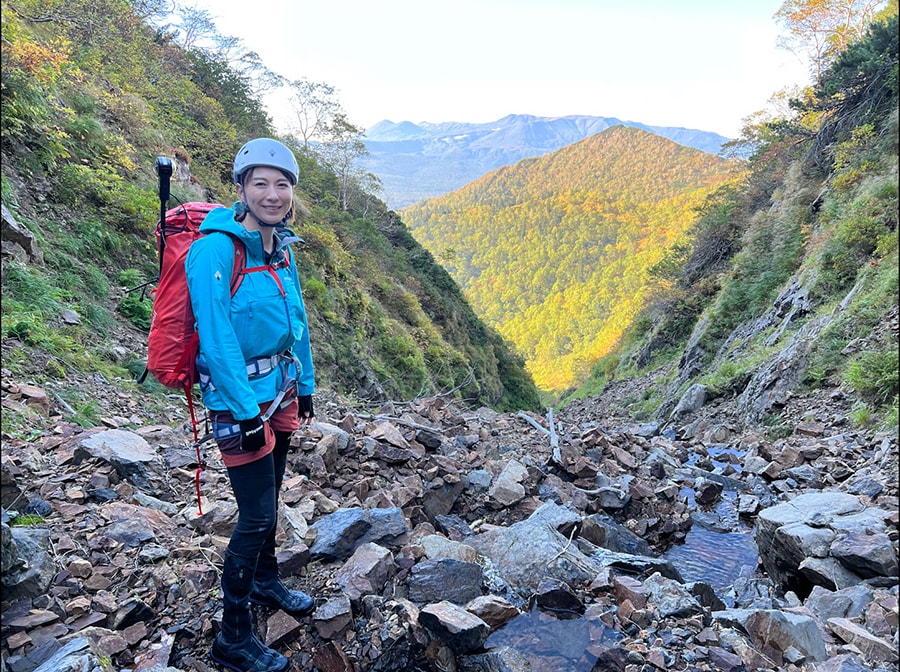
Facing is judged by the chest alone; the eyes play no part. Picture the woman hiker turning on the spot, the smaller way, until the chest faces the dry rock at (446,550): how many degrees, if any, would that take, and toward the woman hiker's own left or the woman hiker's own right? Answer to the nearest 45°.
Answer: approximately 90° to the woman hiker's own left

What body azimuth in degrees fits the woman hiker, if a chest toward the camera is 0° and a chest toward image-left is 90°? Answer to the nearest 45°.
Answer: approximately 315°

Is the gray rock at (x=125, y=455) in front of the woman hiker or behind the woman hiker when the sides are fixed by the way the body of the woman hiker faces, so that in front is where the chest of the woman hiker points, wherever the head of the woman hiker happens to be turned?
behind
